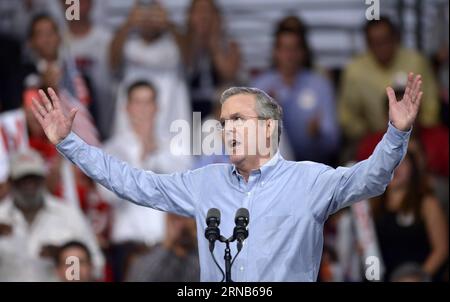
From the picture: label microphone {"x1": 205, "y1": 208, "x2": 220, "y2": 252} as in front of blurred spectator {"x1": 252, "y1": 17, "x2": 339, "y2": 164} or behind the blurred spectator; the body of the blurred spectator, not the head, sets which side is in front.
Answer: in front

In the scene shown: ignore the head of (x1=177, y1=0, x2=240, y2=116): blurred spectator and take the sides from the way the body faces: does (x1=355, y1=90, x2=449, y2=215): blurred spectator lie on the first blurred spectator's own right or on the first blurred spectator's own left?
on the first blurred spectator's own left

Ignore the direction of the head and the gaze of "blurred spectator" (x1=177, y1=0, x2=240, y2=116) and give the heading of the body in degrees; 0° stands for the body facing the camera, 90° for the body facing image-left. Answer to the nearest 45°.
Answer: approximately 0°

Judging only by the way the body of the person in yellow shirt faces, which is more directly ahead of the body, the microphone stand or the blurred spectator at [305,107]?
the microphone stand

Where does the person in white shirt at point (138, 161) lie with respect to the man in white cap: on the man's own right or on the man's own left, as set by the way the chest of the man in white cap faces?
on the man's own left

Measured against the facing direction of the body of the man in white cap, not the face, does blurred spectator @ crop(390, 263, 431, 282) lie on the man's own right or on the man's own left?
on the man's own left

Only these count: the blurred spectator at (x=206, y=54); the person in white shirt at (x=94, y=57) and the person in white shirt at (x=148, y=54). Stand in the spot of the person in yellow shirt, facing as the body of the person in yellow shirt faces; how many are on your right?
3

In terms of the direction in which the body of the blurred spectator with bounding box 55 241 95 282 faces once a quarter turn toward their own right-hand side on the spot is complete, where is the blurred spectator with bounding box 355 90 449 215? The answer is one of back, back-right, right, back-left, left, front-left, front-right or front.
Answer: back

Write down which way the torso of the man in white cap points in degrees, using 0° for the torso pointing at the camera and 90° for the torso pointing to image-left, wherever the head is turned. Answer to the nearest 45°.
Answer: approximately 0°

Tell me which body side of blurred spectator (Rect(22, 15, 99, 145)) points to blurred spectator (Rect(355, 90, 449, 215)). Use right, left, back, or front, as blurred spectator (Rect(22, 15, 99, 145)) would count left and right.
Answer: left

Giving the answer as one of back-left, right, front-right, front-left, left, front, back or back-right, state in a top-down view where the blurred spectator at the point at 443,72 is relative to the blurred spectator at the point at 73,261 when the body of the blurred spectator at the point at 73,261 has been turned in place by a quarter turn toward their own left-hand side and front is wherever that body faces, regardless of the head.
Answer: front
